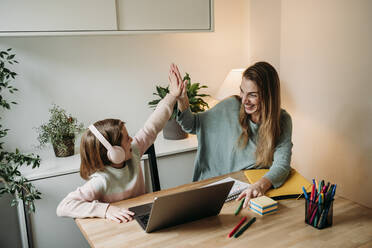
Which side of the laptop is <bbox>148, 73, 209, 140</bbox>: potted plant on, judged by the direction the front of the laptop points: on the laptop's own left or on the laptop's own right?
on the laptop's own right

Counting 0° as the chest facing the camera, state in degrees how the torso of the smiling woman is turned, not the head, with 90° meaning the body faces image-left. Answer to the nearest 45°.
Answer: approximately 45°

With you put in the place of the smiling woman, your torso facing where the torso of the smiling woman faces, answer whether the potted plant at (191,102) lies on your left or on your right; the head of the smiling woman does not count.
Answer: on your right

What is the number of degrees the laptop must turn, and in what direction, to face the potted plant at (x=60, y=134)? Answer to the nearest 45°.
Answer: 0° — it already faces it

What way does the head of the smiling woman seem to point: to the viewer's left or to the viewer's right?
to the viewer's left

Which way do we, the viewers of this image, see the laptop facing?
facing away from the viewer and to the left of the viewer

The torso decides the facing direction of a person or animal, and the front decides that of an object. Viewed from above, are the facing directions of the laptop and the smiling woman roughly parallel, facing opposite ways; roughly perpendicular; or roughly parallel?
roughly perpendicular

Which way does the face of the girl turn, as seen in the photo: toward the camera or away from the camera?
away from the camera
